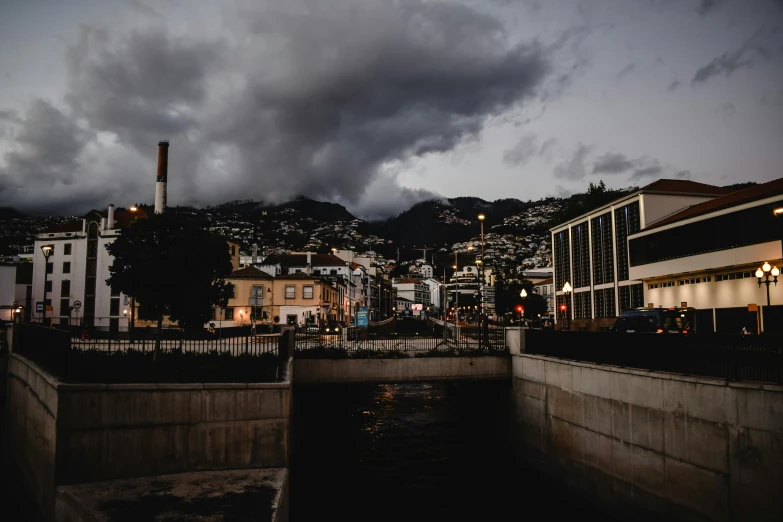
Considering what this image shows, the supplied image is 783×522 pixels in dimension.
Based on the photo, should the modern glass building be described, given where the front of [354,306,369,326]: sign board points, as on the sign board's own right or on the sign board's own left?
on the sign board's own left

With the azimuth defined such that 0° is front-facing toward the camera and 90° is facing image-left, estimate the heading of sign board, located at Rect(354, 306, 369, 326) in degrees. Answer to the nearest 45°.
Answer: approximately 0°

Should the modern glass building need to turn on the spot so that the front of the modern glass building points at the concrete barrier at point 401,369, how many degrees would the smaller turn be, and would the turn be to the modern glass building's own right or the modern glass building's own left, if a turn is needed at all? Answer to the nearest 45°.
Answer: approximately 45° to the modern glass building's own left

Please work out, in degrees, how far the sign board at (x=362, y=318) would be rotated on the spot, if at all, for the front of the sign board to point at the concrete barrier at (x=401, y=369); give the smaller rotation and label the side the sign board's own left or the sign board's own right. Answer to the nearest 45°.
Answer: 0° — it already faces it

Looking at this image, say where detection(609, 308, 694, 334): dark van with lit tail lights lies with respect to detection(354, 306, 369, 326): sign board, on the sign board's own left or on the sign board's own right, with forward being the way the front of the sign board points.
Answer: on the sign board's own left

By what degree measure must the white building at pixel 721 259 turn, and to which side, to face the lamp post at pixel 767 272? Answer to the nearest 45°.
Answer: approximately 45° to its left

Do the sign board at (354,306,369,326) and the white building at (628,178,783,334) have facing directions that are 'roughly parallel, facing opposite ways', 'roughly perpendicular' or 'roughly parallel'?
roughly perpendicular

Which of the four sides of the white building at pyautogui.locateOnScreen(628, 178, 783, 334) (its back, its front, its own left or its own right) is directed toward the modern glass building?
right

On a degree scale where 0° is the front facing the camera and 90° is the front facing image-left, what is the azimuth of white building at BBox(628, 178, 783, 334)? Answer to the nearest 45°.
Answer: approximately 45°
